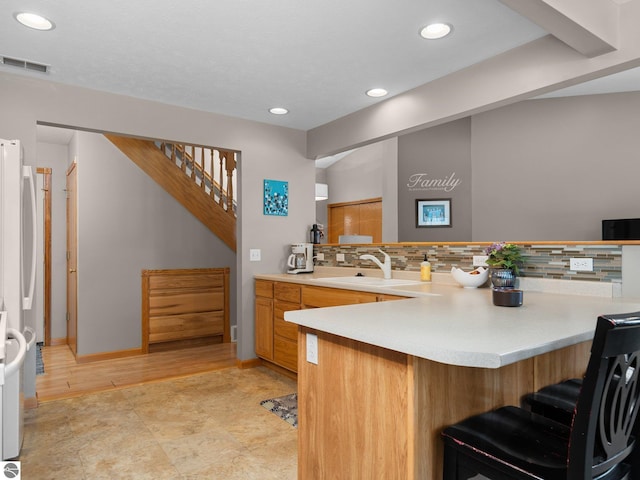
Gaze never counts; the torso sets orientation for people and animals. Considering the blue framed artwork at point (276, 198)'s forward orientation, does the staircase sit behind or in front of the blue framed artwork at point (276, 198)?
behind

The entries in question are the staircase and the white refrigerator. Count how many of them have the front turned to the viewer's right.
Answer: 2

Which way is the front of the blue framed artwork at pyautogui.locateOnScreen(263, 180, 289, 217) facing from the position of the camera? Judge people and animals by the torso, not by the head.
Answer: facing the viewer and to the right of the viewer

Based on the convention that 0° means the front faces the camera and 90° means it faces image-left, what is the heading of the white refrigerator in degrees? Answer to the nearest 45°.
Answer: approximately 270°

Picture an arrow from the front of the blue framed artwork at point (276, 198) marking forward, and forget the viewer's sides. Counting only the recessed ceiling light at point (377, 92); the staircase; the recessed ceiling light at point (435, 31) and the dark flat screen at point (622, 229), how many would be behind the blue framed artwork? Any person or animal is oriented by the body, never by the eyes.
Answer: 1

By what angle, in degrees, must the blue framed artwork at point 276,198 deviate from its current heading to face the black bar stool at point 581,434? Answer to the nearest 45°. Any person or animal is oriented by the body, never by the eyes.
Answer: approximately 45° to its right

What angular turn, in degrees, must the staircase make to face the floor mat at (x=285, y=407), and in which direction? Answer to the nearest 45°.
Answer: approximately 90° to its right

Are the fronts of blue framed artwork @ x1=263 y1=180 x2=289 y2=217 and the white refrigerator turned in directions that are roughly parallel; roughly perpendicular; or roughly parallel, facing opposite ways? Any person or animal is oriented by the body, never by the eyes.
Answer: roughly perpendicular

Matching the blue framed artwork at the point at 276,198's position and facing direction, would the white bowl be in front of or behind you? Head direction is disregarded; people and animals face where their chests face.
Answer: in front

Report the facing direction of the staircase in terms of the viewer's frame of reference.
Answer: facing to the right of the viewer

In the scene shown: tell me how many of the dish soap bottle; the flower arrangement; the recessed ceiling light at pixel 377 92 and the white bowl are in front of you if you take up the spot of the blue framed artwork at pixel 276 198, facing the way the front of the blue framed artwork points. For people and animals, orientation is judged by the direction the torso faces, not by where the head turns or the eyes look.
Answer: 4

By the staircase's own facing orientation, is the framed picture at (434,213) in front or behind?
in front
